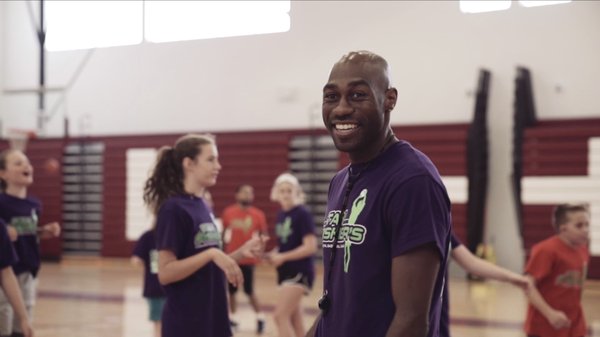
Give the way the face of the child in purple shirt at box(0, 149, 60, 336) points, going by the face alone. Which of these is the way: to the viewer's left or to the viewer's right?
to the viewer's right

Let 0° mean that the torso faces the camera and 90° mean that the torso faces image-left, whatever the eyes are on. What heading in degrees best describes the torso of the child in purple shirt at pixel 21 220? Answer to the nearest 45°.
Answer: approximately 315°

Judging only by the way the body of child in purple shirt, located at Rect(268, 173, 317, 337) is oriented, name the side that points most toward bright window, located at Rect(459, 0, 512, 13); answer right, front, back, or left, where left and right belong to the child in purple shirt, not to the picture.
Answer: back

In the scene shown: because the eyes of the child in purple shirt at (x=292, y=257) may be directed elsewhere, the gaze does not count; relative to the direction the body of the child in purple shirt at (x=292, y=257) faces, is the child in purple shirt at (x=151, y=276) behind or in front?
in front

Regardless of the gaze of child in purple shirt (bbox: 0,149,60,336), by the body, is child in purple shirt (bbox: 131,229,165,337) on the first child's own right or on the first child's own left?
on the first child's own left

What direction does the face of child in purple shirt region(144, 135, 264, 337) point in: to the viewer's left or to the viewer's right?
to the viewer's right

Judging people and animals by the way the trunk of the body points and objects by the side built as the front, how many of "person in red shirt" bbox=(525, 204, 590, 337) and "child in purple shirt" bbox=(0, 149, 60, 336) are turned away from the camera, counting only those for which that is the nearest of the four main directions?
0

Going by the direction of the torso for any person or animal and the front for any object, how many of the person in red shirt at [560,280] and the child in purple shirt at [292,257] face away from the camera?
0

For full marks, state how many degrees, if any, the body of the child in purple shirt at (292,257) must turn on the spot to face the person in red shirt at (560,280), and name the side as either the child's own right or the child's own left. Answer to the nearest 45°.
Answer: approximately 90° to the child's own left

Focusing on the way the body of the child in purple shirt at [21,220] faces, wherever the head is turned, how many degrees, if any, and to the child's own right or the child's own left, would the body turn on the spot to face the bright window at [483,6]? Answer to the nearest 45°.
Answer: approximately 90° to the child's own left
